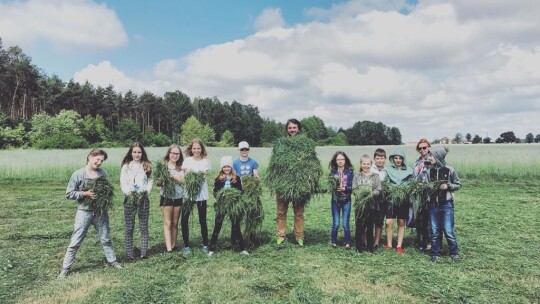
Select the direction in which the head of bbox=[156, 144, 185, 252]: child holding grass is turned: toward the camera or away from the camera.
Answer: toward the camera

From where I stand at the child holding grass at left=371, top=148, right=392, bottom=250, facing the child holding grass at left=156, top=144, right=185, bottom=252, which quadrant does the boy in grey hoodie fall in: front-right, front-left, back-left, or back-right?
back-left

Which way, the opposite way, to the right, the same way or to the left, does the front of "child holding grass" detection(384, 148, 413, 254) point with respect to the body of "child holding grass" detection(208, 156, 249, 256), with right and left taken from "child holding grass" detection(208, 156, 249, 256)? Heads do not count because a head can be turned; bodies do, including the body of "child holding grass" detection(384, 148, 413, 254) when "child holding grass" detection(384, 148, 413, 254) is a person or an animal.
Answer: the same way

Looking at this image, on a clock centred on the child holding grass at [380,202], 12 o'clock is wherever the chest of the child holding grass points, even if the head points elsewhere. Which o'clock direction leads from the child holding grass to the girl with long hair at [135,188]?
The girl with long hair is roughly at 2 o'clock from the child holding grass.

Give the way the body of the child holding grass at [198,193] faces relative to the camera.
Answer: toward the camera

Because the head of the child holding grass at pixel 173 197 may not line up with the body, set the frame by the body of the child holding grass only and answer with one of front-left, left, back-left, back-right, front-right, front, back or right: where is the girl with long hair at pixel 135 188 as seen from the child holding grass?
right

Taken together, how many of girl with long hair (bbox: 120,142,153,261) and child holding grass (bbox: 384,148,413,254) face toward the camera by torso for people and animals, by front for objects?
2

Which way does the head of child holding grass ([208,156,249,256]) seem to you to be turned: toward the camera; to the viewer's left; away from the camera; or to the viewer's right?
toward the camera

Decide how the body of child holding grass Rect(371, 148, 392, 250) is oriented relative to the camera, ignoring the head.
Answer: toward the camera

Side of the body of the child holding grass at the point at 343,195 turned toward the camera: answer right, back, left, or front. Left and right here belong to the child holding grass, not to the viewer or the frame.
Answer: front

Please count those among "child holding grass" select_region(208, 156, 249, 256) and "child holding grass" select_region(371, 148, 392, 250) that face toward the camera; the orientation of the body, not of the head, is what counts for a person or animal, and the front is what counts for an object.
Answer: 2

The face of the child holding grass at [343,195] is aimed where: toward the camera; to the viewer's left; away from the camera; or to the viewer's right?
toward the camera

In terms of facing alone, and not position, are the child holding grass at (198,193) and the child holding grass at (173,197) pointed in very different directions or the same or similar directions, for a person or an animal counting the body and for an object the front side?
same or similar directions

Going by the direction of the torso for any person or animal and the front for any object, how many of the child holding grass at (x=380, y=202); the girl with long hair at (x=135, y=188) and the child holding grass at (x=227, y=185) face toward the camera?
3
